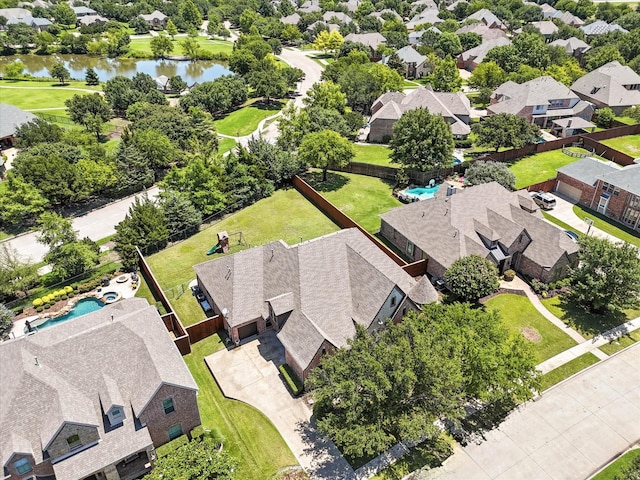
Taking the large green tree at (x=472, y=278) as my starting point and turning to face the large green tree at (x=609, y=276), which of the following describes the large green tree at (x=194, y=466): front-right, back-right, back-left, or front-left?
back-right

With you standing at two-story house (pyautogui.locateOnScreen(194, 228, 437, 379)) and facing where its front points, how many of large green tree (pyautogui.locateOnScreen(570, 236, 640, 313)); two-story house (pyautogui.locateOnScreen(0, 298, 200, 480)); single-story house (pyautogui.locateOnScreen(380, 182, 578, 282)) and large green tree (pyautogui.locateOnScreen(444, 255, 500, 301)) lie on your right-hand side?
1

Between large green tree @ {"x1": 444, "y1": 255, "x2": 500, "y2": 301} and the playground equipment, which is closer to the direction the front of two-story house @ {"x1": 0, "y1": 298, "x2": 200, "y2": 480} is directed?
the large green tree

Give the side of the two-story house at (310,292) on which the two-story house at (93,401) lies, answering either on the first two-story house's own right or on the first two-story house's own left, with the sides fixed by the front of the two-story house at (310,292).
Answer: on the first two-story house's own right

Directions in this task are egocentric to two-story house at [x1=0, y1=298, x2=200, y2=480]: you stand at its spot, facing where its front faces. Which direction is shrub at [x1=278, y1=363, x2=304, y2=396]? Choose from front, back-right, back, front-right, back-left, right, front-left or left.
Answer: left

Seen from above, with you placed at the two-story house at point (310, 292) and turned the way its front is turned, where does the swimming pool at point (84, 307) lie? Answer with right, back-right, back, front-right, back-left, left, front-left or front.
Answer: back-right

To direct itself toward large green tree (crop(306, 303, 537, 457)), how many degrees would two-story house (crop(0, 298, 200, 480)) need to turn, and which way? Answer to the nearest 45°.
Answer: approximately 45° to its left

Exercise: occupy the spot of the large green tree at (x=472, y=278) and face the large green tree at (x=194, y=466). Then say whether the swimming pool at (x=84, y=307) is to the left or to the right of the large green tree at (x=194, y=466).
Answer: right

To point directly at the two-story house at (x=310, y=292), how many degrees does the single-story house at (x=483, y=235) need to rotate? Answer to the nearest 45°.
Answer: approximately 90° to its right

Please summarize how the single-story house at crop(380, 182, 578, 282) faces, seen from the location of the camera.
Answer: facing the viewer and to the right of the viewer

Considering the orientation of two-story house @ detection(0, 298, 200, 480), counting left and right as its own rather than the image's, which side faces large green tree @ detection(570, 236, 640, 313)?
left

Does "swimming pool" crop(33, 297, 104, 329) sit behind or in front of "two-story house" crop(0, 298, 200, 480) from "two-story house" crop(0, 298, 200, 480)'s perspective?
behind

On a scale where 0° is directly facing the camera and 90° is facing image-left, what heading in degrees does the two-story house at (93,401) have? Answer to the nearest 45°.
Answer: approximately 0°
